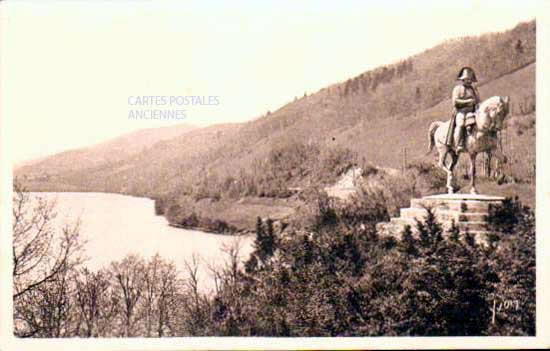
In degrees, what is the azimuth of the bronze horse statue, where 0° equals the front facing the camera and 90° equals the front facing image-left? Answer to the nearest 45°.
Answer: approximately 315°

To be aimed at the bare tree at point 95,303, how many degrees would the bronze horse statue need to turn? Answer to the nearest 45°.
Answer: approximately 135° to its right

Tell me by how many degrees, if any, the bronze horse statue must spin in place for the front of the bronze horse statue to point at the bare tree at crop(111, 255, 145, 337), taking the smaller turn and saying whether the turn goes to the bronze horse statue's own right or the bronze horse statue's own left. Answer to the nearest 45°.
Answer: approximately 135° to the bronze horse statue's own right
